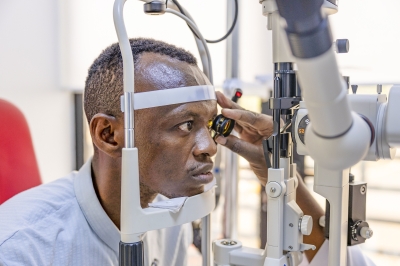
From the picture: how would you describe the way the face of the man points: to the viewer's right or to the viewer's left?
to the viewer's right

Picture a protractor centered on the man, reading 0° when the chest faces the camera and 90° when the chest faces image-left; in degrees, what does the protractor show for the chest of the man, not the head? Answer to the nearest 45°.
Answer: approximately 270°
